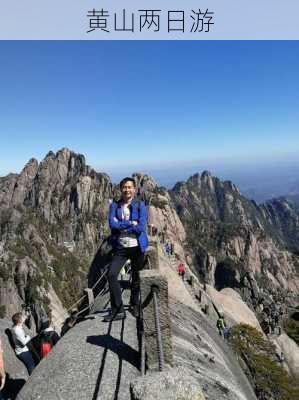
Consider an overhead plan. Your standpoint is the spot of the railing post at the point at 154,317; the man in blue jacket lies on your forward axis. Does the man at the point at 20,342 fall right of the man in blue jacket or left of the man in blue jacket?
left

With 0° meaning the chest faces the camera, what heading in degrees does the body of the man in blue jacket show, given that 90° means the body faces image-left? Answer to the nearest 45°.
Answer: approximately 0°

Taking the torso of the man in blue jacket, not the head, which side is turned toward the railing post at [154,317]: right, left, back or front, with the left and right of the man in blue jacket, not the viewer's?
front
